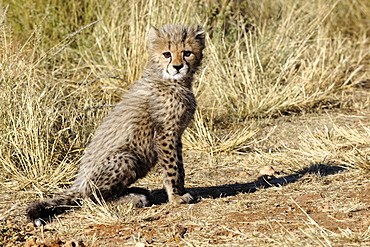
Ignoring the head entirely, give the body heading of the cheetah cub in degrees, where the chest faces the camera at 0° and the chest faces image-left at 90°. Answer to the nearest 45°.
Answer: approximately 270°
